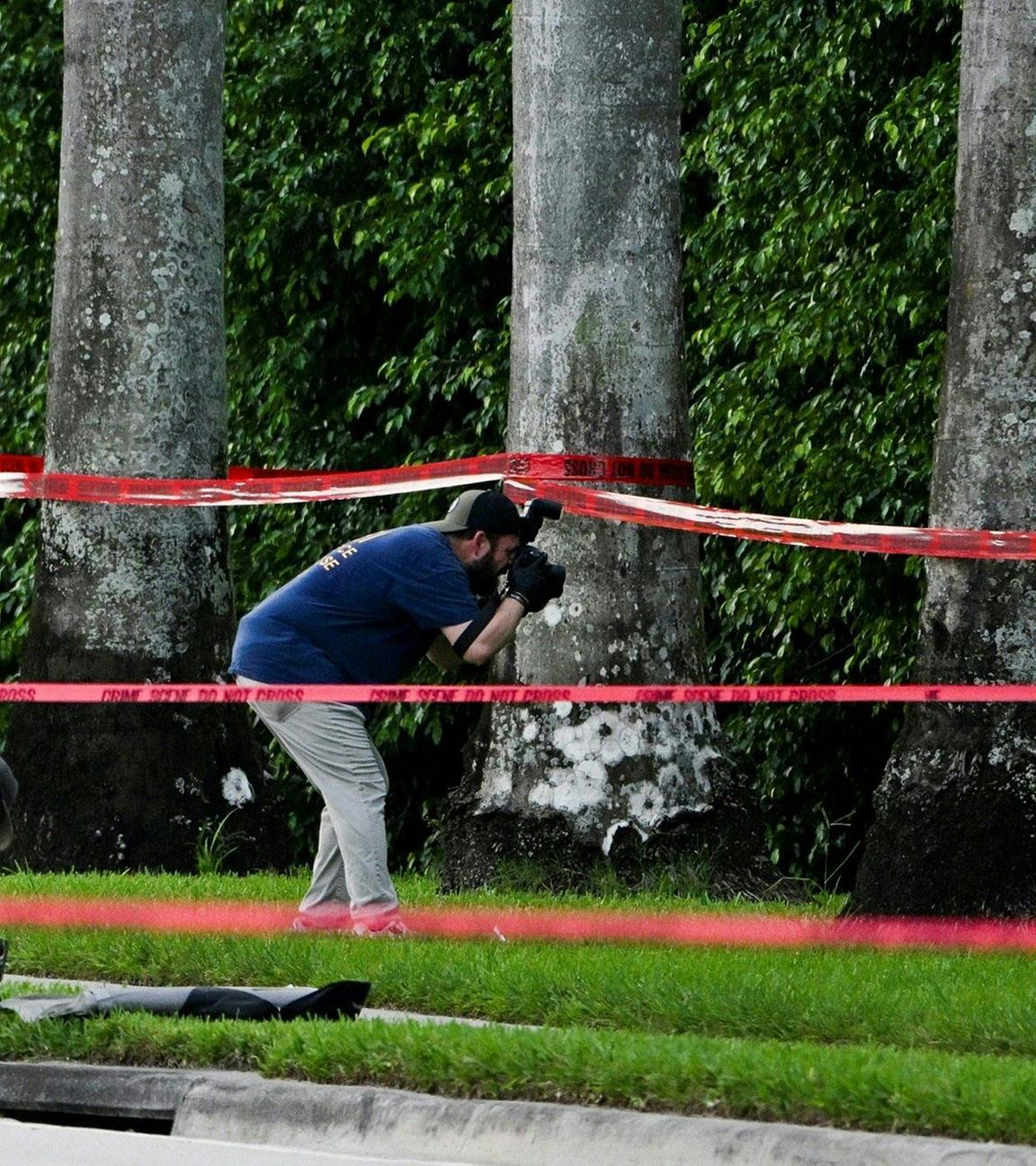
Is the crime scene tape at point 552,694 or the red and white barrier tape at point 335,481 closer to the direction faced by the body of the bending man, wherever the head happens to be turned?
the crime scene tape

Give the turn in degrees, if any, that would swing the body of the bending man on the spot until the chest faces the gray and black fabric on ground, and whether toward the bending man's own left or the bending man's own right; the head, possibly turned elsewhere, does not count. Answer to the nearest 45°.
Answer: approximately 90° to the bending man's own right

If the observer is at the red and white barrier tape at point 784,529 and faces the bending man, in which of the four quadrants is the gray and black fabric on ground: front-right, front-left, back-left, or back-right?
front-left

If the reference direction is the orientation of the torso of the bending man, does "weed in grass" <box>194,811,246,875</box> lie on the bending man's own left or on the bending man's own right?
on the bending man's own left

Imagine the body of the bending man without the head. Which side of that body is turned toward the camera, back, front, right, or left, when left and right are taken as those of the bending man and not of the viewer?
right

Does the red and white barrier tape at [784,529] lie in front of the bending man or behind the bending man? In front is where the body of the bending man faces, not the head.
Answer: in front

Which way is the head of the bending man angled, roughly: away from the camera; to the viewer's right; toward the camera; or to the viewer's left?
to the viewer's right

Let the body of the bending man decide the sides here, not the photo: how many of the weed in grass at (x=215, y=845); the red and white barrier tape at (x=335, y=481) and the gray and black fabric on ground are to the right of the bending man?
1

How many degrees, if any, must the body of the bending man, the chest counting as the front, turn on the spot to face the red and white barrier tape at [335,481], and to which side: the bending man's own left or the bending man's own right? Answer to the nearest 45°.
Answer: approximately 90° to the bending man's own left

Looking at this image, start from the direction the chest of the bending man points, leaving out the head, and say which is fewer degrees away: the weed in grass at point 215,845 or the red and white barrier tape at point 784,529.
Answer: the red and white barrier tape
